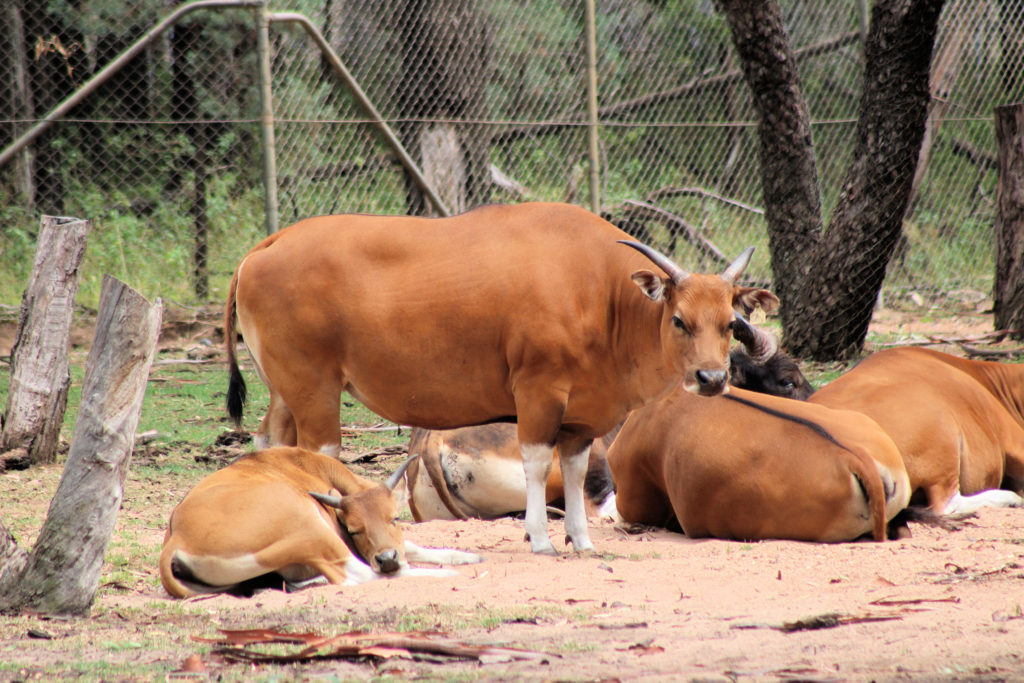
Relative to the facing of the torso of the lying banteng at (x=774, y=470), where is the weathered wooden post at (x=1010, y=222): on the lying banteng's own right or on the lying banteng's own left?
on the lying banteng's own right

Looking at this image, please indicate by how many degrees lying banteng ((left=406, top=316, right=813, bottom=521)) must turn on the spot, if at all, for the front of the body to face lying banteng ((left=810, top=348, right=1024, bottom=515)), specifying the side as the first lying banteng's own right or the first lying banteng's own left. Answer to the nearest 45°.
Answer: approximately 45° to the first lying banteng's own right

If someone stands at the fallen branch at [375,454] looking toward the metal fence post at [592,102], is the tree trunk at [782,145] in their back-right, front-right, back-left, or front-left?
front-right

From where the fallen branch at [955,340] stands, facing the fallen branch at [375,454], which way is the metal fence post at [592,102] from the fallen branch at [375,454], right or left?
right

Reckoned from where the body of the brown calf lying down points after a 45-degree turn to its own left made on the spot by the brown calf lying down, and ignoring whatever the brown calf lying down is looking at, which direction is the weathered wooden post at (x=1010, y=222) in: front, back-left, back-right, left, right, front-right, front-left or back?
front

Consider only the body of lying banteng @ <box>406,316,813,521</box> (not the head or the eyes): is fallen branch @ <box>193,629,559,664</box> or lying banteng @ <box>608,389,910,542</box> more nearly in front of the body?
the lying banteng

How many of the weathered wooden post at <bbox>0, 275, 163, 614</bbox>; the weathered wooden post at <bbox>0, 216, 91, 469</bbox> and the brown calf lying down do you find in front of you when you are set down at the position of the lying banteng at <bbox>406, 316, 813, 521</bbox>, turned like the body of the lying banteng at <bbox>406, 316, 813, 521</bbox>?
0

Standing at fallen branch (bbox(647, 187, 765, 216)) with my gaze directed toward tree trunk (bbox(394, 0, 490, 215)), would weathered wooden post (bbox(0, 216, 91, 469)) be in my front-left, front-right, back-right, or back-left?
front-left

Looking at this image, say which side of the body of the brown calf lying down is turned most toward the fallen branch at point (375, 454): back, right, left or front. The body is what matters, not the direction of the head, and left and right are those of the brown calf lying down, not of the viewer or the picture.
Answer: left

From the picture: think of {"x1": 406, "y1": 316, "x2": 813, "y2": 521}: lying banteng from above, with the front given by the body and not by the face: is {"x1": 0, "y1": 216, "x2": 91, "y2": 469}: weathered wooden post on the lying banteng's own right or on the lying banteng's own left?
on the lying banteng's own left

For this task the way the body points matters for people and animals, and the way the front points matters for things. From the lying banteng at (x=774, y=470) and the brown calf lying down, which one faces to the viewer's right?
the brown calf lying down

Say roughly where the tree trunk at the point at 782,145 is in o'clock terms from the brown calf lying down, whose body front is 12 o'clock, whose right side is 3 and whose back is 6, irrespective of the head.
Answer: The tree trunk is roughly at 10 o'clock from the brown calf lying down.

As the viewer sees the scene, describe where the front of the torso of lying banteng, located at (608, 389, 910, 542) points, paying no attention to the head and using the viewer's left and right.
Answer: facing away from the viewer and to the left of the viewer

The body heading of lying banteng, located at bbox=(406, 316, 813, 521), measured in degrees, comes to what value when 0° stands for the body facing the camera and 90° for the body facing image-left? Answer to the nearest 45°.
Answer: approximately 225°

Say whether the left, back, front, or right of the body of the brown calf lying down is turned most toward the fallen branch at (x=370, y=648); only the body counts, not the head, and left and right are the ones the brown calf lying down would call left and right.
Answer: right

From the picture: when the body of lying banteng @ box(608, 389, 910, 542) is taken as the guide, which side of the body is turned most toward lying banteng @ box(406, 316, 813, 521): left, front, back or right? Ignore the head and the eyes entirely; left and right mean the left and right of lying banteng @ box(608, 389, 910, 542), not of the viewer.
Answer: front

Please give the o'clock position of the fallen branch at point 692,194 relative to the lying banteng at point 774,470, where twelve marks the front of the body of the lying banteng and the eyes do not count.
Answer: The fallen branch is roughly at 1 o'clock from the lying banteng.

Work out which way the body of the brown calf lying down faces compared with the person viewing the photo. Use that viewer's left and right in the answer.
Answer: facing to the right of the viewer
